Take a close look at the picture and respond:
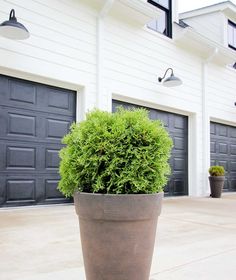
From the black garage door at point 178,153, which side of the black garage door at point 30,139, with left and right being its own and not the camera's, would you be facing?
left

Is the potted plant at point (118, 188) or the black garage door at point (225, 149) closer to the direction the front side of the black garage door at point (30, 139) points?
the potted plant

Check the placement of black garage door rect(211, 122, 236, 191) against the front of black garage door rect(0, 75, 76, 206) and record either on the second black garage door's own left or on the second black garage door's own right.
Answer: on the second black garage door's own left

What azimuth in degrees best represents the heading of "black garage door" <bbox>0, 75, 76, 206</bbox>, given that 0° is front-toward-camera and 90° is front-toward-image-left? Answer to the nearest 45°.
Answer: approximately 315°

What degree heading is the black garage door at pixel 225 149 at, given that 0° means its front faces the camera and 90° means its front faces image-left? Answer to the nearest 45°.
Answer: approximately 315°

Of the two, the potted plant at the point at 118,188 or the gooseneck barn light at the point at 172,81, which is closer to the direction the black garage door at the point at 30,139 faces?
the potted plant
